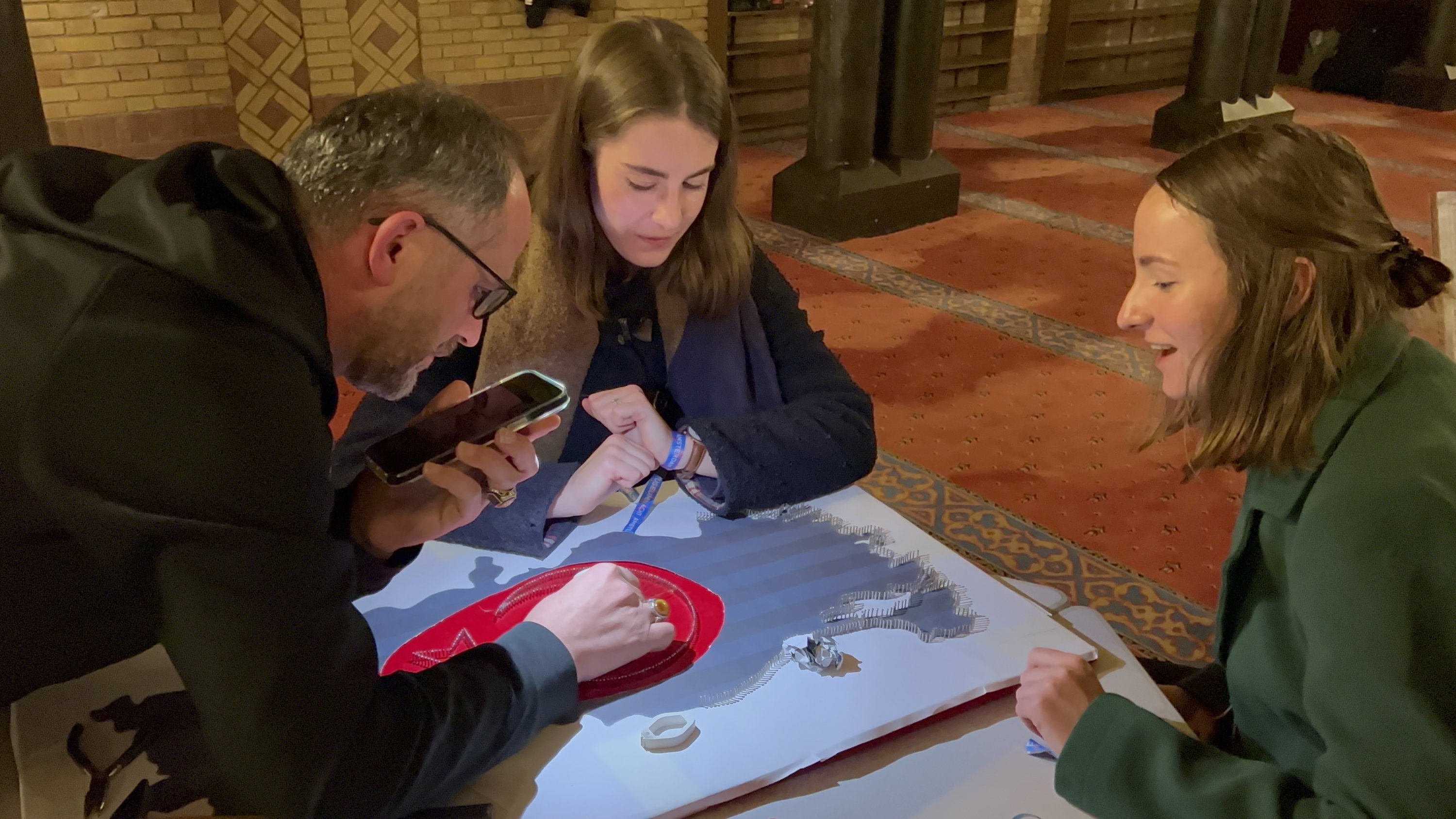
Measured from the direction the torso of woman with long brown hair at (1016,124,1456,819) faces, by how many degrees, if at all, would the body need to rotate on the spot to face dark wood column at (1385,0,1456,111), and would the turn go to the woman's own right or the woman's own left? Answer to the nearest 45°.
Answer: approximately 90° to the woman's own right

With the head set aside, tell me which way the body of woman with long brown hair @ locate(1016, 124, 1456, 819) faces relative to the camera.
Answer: to the viewer's left

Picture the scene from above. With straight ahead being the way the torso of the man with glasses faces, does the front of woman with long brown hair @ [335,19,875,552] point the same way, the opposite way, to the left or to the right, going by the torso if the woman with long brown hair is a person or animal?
to the right

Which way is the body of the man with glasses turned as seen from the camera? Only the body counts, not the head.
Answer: to the viewer's right

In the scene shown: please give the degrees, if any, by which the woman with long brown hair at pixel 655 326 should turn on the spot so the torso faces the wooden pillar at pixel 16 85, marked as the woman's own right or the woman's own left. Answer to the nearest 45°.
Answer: approximately 135° to the woman's own right

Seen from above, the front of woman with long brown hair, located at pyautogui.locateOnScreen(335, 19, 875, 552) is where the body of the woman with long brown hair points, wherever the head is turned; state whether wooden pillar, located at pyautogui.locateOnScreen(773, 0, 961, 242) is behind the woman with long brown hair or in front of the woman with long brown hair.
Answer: behind
